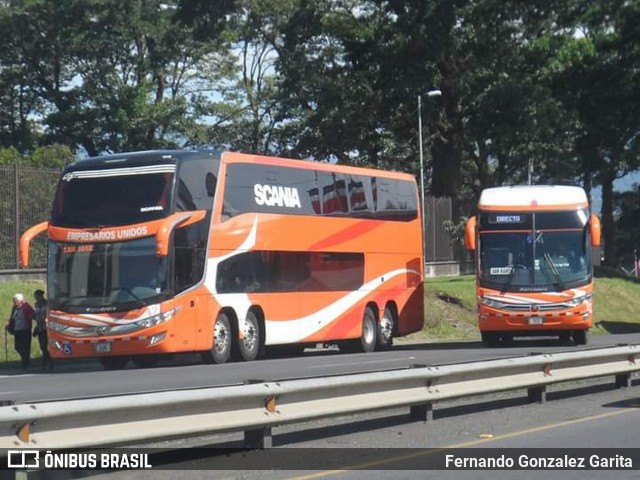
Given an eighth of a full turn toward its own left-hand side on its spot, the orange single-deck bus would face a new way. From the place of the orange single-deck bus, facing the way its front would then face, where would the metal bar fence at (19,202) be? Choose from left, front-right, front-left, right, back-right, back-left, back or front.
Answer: back-right

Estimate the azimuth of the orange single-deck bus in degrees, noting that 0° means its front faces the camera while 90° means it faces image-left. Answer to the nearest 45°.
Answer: approximately 0°

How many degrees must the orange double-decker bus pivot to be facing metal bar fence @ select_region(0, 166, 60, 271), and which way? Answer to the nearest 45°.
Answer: approximately 90° to its right

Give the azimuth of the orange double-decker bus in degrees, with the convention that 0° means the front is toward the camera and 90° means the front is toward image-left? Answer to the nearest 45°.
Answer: approximately 45°

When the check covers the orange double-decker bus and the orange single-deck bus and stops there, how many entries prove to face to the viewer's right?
0

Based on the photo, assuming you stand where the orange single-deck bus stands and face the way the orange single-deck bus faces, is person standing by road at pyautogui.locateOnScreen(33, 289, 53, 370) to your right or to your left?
on your right

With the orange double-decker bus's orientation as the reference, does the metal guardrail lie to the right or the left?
on its left

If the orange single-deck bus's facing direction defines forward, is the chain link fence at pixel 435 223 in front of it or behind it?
behind

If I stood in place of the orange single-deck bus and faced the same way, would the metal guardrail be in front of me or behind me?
in front

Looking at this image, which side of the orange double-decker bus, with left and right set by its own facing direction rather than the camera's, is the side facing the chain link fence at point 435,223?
back

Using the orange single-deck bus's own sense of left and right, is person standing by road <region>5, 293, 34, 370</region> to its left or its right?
on its right

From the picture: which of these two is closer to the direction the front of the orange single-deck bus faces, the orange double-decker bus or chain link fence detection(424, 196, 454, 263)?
the orange double-decker bus

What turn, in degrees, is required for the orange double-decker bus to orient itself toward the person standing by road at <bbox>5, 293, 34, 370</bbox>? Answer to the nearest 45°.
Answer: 0° — it already faces them
